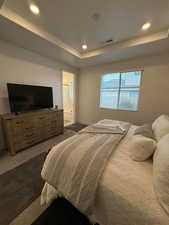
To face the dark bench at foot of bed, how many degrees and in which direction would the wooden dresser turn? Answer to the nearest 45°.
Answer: approximately 45° to its right

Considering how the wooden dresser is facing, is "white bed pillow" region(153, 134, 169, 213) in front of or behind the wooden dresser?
in front

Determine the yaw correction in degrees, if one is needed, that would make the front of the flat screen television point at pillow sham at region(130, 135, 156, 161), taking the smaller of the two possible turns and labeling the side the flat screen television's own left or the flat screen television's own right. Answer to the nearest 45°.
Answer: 0° — it already faces it

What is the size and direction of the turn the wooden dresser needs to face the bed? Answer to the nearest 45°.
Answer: approximately 45° to its right

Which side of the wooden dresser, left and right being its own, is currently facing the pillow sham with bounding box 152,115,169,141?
front

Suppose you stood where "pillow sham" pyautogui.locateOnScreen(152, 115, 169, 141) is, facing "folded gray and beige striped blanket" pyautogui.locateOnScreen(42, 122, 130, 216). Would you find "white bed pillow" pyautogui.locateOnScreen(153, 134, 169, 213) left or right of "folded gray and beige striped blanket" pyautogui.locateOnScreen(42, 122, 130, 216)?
left

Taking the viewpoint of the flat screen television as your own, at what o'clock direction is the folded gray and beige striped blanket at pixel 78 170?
The folded gray and beige striped blanket is roughly at 1 o'clock from the flat screen television.

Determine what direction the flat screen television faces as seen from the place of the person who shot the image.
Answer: facing the viewer and to the right of the viewer

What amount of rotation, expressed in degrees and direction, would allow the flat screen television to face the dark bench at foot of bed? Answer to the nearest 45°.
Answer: approximately 45° to its right
